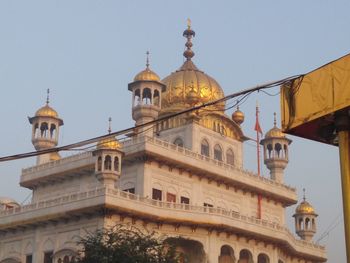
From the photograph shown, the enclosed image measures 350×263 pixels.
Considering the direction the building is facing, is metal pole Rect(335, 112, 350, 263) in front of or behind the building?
in front
